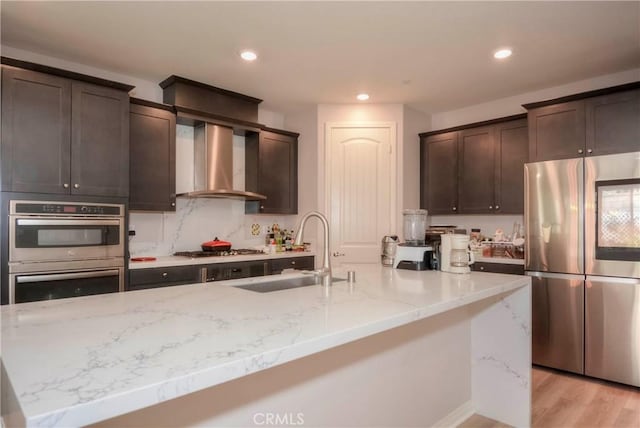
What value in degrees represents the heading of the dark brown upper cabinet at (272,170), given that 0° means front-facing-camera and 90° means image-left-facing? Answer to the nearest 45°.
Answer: approximately 315°

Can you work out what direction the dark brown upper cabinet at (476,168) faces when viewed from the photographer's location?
facing the viewer and to the left of the viewer

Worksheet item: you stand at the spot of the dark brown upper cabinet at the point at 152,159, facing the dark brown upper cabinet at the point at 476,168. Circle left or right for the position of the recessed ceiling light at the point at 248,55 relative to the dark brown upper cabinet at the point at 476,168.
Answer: right

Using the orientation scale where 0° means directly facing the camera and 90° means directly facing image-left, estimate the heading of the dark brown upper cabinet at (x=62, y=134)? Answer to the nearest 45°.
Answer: approximately 315°

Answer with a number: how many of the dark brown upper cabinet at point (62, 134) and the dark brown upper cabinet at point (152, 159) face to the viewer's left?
0

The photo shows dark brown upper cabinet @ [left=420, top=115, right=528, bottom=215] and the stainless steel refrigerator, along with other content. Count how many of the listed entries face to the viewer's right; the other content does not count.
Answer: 0

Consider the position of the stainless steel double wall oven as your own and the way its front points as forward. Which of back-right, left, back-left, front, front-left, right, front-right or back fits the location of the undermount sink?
front

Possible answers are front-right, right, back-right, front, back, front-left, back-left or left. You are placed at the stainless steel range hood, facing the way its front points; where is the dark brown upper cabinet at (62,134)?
right

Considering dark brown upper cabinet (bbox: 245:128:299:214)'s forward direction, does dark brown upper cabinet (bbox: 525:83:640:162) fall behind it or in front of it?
in front

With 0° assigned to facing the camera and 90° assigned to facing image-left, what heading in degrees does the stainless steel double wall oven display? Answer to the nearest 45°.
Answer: approximately 315°

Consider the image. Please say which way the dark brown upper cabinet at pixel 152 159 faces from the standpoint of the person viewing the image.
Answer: facing the viewer and to the right of the viewer

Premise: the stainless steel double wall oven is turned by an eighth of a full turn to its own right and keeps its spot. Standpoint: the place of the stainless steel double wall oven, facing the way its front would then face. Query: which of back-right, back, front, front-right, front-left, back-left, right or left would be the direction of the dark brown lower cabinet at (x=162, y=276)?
left
